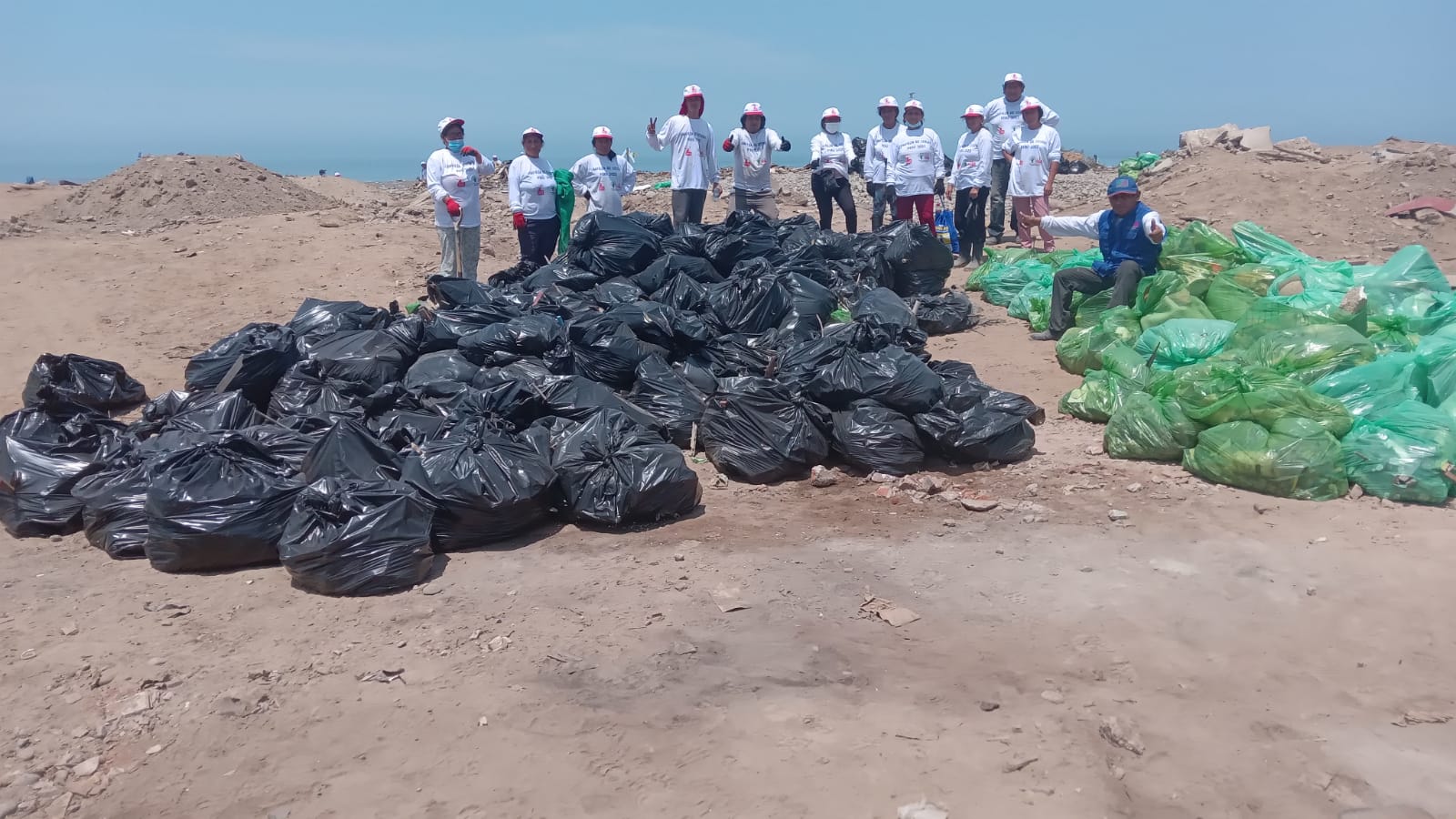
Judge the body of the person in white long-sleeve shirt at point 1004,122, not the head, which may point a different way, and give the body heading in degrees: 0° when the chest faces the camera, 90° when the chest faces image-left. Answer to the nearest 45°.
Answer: approximately 0°

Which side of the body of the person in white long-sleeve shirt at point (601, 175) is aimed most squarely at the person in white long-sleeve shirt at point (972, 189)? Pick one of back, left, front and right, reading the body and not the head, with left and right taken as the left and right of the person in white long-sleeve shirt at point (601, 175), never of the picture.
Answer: left

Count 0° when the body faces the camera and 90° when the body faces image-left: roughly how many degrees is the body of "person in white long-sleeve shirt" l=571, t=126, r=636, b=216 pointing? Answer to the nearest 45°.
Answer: approximately 0°

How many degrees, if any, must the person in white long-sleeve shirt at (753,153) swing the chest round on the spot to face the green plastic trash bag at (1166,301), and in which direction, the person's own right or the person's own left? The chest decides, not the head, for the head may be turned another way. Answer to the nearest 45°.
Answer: approximately 45° to the person's own left

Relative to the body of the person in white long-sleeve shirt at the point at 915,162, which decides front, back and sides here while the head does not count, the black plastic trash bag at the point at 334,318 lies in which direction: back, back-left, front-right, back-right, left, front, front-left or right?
front-right

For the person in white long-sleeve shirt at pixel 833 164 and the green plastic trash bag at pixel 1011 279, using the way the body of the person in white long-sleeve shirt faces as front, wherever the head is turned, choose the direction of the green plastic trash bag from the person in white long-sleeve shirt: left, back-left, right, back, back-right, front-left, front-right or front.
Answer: front-left

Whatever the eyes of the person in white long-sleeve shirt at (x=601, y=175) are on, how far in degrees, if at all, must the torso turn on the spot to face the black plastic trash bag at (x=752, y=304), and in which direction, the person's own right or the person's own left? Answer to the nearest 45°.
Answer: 0° — they already face it
